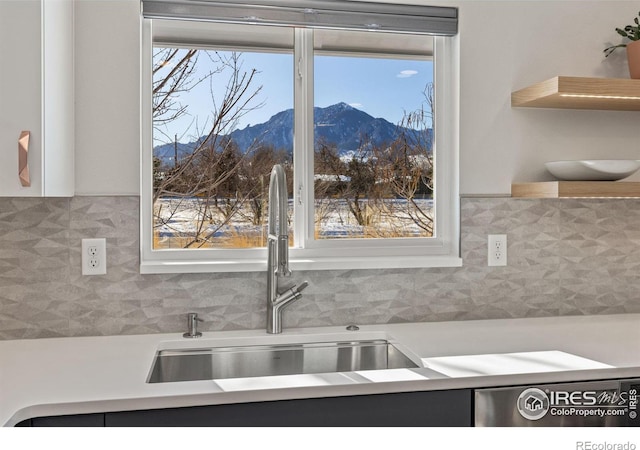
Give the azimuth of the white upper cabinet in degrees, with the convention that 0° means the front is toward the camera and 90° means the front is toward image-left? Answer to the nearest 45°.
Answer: approximately 0°

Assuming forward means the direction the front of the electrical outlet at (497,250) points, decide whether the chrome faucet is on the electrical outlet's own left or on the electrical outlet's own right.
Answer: on the electrical outlet's own right

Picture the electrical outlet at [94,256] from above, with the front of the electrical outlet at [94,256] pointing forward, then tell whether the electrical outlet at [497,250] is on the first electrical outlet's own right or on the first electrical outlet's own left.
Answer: on the first electrical outlet's own left

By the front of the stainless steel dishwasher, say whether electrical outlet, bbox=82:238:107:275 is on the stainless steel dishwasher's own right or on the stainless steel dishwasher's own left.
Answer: on the stainless steel dishwasher's own right
